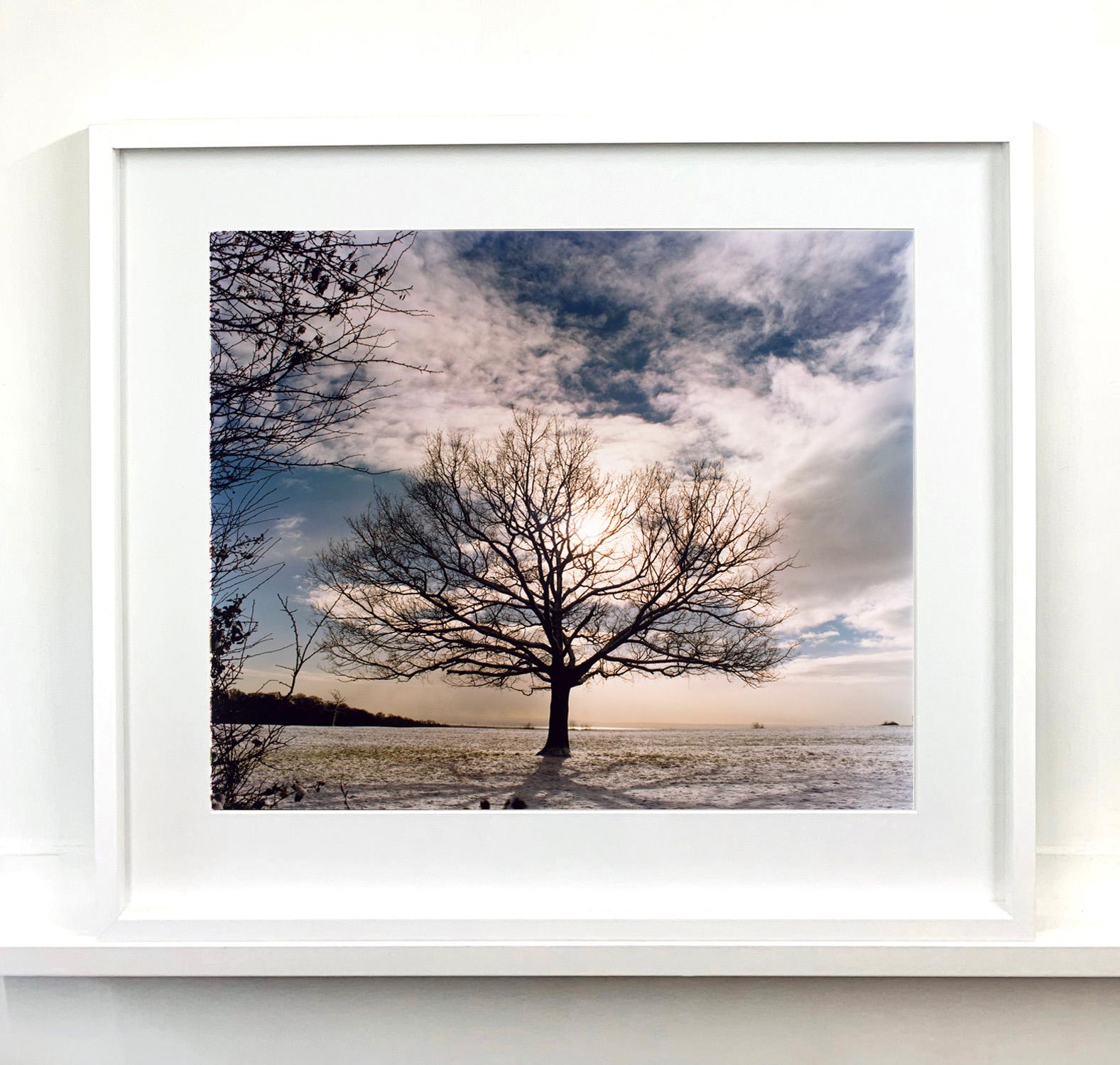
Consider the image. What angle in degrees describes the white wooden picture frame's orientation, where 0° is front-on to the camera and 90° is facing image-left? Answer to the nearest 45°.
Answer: approximately 0°

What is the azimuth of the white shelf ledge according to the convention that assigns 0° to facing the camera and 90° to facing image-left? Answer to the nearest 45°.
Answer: approximately 0°
